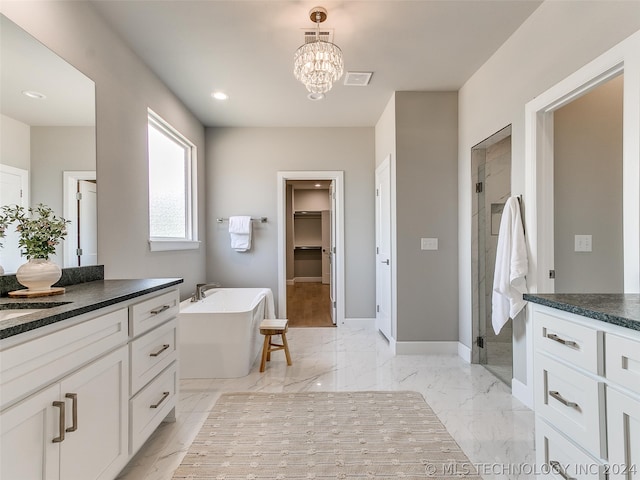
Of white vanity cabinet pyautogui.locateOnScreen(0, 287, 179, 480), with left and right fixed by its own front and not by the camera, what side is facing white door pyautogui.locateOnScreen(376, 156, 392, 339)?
left

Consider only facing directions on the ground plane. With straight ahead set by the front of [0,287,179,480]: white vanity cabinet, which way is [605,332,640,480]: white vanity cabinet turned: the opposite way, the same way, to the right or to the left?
the opposite way

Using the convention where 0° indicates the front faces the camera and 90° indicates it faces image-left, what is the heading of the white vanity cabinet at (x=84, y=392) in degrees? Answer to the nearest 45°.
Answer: approximately 315°

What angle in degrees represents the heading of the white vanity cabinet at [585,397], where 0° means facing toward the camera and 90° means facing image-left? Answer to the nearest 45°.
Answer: approximately 45°

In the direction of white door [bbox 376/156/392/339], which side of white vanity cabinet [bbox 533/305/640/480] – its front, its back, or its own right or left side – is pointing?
right

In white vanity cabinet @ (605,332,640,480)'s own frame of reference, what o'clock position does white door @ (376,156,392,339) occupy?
The white door is roughly at 3 o'clock from the white vanity cabinet.

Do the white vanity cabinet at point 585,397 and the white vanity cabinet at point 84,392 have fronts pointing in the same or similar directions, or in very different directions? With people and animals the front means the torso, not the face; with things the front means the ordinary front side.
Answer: very different directions

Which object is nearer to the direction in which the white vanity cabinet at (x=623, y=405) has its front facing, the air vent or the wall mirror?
the wall mirror

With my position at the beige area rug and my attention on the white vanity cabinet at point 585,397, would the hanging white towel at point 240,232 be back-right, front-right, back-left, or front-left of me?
back-left
